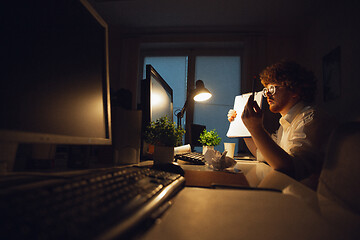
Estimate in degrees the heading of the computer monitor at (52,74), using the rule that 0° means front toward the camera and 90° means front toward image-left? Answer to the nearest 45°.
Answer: approximately 315°

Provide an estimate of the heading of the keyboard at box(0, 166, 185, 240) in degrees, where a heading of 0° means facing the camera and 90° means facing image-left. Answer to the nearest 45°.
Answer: approximately 315°

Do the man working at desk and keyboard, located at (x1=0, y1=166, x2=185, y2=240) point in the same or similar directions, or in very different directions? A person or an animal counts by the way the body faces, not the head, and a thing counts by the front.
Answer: very different directions

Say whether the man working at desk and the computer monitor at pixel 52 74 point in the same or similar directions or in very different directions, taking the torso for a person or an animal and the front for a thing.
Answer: very different directions

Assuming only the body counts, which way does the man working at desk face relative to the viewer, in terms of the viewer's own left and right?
facing to the left of the viewer
